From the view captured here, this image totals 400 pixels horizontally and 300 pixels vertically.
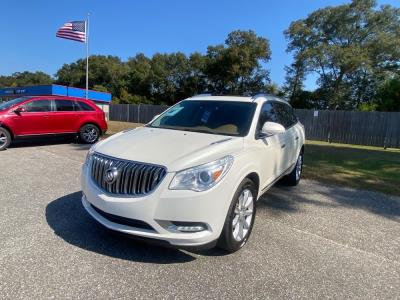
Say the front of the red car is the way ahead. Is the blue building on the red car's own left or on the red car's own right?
on the red car's own right

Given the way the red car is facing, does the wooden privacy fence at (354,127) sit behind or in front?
behind

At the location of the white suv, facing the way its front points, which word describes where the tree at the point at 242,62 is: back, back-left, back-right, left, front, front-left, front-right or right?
back-right

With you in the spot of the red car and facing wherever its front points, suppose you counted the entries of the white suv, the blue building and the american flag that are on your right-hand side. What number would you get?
2

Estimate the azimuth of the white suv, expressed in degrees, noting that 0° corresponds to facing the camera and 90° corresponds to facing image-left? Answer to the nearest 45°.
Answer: approximately 45°

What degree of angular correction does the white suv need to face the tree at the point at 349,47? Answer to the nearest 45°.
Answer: approximately 180°

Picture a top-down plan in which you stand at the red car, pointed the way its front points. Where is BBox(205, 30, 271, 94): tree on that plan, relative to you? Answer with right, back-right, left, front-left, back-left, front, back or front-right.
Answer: back-right

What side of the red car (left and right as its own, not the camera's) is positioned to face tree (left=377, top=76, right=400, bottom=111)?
back

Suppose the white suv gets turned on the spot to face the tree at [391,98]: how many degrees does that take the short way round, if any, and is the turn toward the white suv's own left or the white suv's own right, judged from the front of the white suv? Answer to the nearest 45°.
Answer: approximately 180°

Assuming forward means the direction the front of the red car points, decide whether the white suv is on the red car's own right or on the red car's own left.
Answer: on the red car's own left

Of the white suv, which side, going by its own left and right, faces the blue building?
right

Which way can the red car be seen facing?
to the viewer's left
